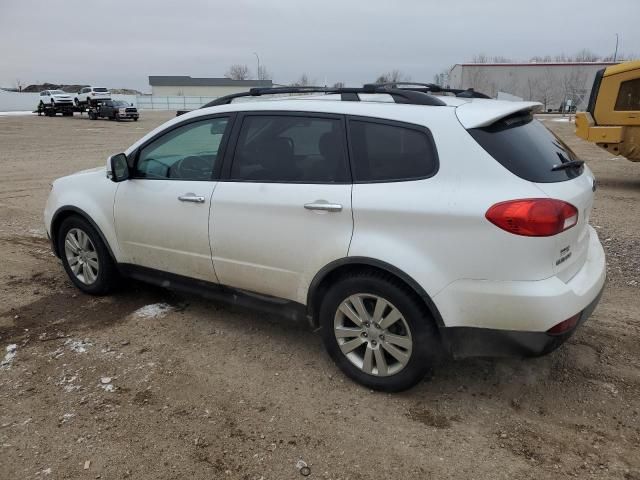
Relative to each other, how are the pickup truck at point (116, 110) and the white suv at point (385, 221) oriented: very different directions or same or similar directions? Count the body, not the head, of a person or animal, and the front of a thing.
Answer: very different directions

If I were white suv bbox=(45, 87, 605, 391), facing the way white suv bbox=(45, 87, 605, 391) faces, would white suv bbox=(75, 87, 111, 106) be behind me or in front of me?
in front

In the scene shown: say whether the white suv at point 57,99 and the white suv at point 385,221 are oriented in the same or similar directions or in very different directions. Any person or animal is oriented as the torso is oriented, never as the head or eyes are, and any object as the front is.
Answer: very different directions

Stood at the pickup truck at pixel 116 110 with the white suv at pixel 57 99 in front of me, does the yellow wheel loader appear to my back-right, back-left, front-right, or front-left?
back-left

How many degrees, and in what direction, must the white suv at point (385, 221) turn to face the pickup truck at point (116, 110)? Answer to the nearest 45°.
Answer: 0° — it already faces it

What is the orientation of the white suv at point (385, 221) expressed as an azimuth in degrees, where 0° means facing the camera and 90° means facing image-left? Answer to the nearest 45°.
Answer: approximately 135°

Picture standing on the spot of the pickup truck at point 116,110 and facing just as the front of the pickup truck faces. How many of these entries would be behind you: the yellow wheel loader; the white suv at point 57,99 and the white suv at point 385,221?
1

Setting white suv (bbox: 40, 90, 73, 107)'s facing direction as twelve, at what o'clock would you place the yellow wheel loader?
The yellow wheel loader is roughly at 1 o'clock from the white suv.

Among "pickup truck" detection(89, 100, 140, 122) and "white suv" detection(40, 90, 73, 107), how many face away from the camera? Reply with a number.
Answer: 0

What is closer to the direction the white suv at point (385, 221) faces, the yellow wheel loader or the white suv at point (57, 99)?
the white suv

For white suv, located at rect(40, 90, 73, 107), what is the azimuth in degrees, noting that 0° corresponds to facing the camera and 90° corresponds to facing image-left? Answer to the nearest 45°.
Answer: approximately 315°

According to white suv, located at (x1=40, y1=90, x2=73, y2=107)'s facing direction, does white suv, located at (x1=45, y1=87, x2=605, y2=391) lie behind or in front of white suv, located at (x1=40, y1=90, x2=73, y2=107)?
in front

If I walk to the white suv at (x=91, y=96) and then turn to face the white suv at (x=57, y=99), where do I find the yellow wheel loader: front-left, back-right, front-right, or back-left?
back-left

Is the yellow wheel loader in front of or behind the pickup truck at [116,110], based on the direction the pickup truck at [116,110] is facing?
in front

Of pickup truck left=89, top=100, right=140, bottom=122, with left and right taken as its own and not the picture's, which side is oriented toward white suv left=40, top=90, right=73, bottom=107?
back
